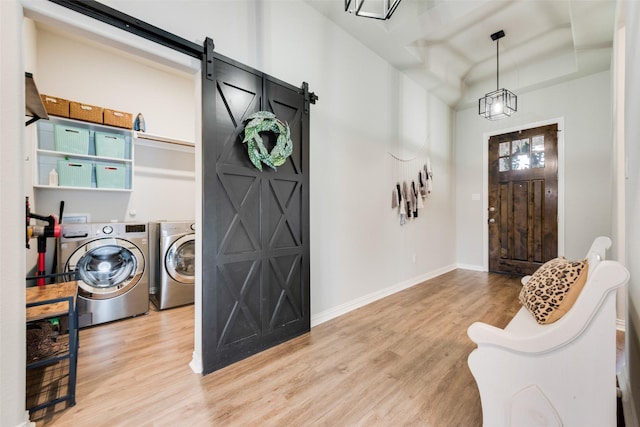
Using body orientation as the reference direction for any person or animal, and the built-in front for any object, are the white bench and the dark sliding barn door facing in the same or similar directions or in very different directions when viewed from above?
very different directions

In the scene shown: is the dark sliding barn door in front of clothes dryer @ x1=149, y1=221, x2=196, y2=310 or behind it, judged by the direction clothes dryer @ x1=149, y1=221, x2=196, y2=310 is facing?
in front

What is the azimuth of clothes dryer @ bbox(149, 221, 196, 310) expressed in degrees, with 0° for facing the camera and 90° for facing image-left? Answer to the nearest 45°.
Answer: approximately 315°

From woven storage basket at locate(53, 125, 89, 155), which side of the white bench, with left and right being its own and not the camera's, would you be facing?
front

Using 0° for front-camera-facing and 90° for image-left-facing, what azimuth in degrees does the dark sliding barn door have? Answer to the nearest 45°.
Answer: approximately 315°

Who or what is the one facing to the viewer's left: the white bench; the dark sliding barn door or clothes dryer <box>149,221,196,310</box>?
the white bench

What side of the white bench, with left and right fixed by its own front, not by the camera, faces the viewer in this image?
left

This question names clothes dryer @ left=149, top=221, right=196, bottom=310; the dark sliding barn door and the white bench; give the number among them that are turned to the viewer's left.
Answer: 1

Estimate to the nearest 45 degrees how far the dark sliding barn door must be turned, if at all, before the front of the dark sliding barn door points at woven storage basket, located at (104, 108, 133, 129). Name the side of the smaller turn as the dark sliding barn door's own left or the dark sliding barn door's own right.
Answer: approximately 180°

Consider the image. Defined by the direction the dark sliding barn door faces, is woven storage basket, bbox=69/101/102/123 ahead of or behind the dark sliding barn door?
behind

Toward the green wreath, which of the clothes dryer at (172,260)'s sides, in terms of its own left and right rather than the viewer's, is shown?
front
